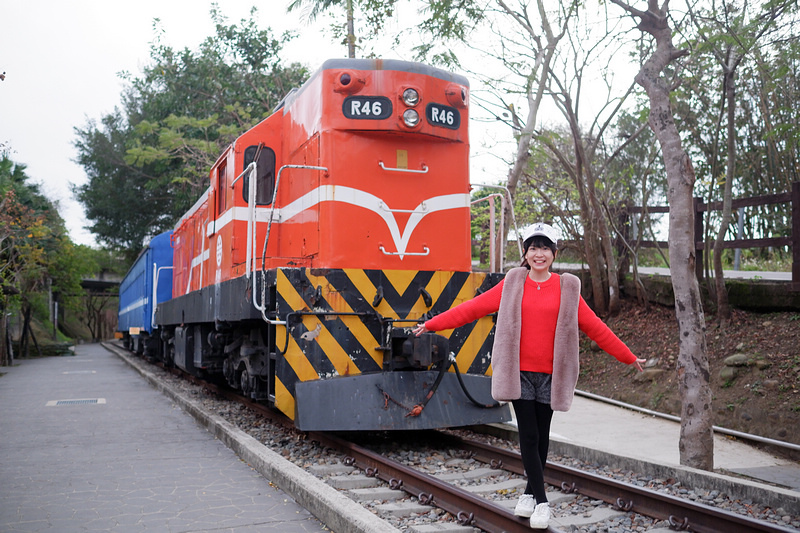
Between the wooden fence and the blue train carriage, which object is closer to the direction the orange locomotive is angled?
the wooden fence

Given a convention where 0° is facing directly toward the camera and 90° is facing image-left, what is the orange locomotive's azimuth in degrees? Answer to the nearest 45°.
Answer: approximately 315°

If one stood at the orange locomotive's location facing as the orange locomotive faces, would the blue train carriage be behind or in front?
behind

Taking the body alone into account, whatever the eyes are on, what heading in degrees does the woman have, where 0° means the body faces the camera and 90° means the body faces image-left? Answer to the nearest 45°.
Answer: approximately 0°

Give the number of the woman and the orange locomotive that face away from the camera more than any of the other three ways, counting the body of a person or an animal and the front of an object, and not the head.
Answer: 0

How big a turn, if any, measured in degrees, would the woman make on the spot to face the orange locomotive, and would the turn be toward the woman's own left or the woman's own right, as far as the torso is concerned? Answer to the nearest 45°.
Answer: approximately 135° to the woman's own right

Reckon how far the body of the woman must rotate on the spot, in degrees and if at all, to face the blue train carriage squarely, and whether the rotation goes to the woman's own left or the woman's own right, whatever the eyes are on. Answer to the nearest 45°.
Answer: approximately 135° to the woman's own right

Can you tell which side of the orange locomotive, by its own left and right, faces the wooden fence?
left

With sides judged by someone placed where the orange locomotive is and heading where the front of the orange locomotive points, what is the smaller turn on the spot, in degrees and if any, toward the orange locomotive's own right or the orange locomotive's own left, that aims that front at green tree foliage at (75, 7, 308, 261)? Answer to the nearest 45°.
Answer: approximately 135° to the orange locomotive's own left

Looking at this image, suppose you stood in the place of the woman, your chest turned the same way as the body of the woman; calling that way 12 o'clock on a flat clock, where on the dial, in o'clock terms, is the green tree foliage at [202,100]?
The green tree foliage is roughly at 5 o'clock from the woman.
